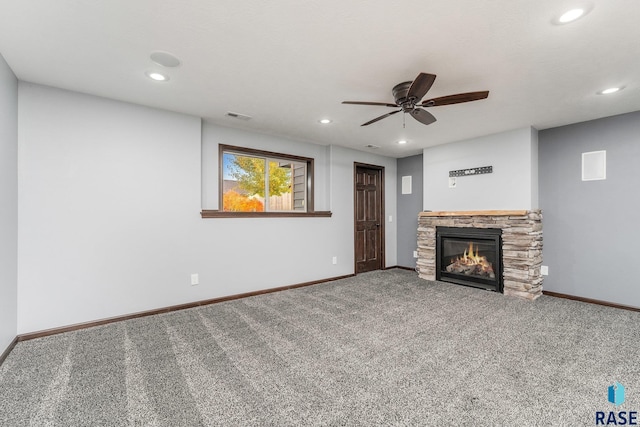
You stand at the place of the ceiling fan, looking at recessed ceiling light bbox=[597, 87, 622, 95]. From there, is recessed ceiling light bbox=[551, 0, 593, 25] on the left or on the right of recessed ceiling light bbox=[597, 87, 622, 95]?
right

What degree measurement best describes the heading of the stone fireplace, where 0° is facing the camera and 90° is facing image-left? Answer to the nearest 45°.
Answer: approximately 45°

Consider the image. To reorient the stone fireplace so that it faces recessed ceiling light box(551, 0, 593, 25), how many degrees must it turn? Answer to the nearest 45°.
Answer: approximately 45° to its left

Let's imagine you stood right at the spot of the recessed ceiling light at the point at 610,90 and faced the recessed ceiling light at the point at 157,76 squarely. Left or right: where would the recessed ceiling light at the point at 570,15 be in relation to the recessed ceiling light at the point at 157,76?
left

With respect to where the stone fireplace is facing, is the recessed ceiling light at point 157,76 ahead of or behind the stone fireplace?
ahead

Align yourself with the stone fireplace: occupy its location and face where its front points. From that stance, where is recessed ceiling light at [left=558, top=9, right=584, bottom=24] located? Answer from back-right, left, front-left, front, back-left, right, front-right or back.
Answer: front-left

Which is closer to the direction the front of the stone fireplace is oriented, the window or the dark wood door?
the window

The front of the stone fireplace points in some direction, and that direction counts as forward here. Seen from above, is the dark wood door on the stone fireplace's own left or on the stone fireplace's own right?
on the stone fireplace's own right
